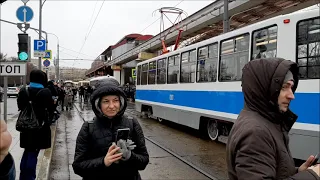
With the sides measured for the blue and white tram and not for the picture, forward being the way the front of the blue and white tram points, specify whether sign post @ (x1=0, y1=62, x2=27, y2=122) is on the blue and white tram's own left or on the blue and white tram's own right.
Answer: on the blue and white tram's own left

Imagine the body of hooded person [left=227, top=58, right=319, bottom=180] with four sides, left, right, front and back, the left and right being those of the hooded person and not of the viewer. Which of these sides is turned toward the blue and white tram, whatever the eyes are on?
left

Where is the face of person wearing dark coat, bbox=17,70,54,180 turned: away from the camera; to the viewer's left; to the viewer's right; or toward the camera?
away from the camera

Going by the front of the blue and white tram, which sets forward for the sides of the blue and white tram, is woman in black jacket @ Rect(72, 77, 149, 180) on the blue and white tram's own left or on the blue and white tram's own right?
on the blue and white tram's own left

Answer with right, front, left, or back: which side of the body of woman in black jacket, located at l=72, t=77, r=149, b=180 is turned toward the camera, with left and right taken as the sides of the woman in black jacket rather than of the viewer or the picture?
front

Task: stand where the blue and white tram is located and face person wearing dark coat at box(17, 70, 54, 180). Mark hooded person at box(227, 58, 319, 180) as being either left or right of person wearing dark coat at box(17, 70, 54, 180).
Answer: left

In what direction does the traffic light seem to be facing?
toward the camera
